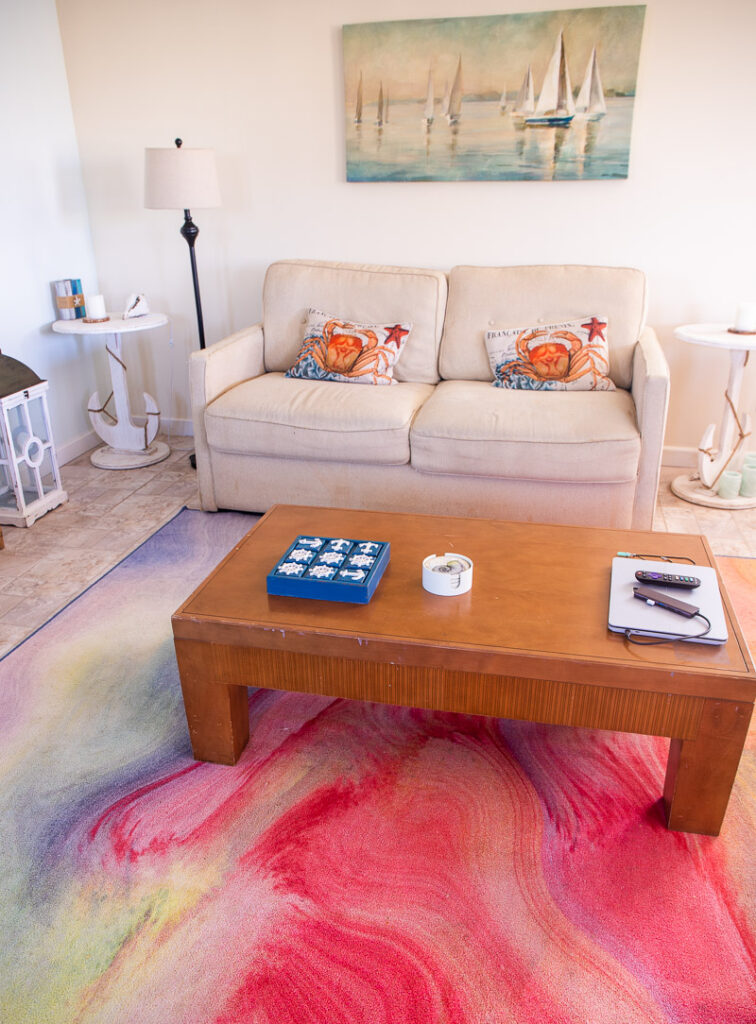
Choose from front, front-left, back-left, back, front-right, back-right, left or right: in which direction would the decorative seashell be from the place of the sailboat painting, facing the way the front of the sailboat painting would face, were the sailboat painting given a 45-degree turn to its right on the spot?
front-right

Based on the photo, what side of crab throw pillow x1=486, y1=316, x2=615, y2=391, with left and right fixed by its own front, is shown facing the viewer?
front

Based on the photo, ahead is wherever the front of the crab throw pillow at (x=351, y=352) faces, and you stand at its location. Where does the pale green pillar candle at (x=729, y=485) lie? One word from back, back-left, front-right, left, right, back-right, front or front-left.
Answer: left

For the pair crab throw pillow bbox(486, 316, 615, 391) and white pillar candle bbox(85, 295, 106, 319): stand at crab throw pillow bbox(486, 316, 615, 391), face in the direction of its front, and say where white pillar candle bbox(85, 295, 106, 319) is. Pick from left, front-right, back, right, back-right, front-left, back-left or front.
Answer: right

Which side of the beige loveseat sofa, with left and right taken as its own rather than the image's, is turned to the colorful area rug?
front

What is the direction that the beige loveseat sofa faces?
toward the camera

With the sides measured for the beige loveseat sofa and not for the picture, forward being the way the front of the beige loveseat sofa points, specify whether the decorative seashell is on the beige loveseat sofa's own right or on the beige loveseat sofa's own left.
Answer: on the beige loveseat sofa's own right

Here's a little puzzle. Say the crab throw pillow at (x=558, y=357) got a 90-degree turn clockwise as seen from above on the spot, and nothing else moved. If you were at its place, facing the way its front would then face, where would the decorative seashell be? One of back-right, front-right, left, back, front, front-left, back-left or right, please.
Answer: front

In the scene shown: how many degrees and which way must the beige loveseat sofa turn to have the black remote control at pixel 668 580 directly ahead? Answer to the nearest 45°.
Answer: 0° — it already faces it

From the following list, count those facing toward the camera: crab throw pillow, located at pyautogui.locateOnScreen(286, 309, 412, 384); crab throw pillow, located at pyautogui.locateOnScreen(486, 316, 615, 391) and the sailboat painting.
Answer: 3

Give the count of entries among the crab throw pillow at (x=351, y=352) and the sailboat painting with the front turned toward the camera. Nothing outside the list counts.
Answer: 2

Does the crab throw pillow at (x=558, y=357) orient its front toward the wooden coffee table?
yes

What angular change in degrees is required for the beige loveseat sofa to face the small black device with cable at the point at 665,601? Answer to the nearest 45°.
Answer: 0° — it already faces it

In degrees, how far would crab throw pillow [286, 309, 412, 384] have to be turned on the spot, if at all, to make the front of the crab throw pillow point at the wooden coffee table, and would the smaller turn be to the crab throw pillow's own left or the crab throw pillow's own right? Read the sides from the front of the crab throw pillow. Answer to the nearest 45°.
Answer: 0° — it already faces it
